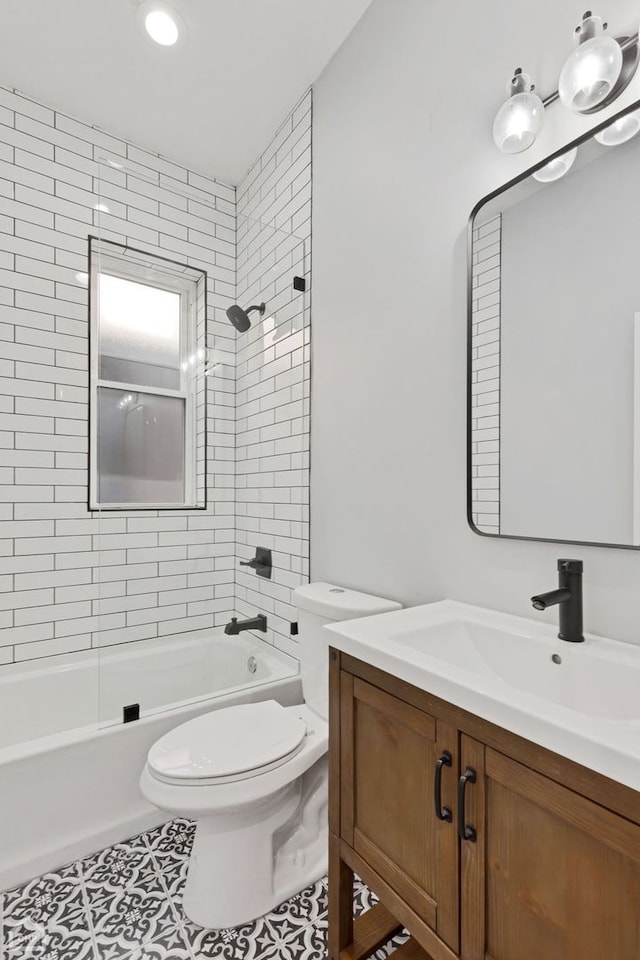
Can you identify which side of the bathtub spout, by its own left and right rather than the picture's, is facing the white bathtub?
front

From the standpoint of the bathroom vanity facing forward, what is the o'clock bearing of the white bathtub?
The white bathtub is roughly at 2 o'clock from the bathroom vanity.

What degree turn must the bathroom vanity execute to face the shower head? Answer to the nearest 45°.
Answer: approximately 90° to its right

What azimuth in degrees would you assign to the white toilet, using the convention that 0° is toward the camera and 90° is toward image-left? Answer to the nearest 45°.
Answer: approximately 45°

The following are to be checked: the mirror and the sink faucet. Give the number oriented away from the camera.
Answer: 0

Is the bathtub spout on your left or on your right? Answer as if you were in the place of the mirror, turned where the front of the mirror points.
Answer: on your right

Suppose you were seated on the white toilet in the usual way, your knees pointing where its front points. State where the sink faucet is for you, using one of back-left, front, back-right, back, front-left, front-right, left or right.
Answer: left

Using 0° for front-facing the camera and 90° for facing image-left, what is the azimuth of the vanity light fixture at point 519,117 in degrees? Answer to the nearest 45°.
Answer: approximately 45°

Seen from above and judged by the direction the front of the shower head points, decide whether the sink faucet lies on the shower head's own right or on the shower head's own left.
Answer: on the shower head's own left

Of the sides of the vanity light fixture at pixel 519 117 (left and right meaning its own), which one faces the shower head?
right

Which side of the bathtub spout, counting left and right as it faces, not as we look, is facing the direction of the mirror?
left
